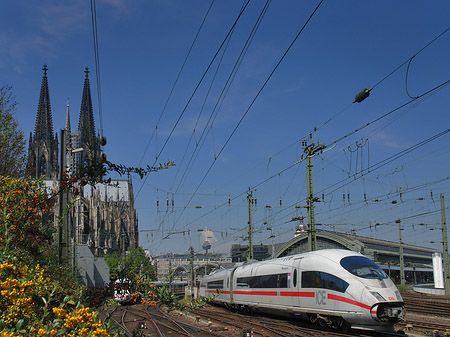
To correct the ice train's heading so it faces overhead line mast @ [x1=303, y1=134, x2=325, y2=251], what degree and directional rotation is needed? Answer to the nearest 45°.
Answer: approximately 135° to its left

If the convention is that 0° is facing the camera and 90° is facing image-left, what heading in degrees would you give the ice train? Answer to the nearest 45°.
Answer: approximately 315°
